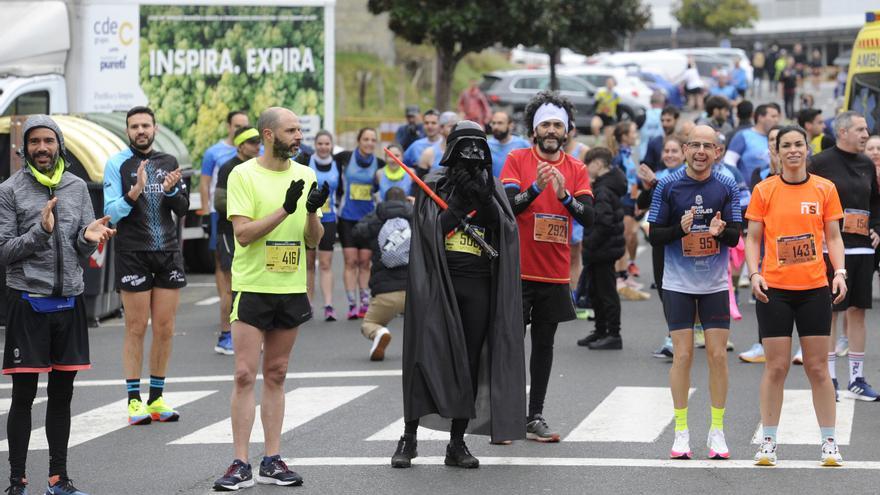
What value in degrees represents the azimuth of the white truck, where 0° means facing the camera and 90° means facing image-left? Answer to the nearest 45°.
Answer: approximately 90°

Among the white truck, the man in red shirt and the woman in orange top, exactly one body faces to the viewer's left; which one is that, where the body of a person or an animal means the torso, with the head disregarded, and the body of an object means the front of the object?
the white truck

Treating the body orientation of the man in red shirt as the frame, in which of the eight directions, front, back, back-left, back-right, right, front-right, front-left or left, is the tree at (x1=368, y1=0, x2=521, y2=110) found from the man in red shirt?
back

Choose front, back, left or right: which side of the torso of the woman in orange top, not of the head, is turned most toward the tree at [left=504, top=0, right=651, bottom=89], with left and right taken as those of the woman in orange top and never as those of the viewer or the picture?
back

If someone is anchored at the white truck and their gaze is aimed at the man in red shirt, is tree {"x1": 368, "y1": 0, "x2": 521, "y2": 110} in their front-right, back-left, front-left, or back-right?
back-left

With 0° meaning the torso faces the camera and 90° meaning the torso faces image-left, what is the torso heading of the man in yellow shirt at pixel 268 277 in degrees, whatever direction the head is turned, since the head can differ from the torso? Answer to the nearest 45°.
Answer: approximately 315°

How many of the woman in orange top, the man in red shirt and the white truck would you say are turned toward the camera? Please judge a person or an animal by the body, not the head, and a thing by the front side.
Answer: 2

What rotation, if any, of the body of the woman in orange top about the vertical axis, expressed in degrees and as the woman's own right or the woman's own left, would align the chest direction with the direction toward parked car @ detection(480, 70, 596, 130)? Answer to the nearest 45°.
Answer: approximately 180°
